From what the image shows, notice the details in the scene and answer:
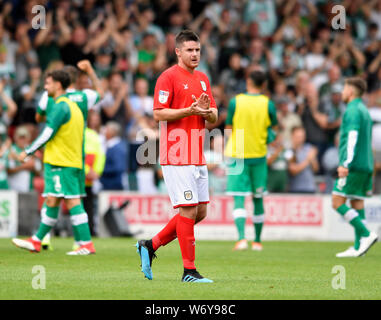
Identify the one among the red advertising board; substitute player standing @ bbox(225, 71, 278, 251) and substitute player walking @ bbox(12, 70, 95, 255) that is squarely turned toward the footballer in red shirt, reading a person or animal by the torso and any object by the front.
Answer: the red advertising board

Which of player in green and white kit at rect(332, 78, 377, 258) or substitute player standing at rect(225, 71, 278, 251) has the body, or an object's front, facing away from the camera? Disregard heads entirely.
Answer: the substitute player standing

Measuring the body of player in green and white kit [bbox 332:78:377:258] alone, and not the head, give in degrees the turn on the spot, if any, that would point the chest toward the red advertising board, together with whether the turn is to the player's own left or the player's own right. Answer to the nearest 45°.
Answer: approximately 45° to the player's own right

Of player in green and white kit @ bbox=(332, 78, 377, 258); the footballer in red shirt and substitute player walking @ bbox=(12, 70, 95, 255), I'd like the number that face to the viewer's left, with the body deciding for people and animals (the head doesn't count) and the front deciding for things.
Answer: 2

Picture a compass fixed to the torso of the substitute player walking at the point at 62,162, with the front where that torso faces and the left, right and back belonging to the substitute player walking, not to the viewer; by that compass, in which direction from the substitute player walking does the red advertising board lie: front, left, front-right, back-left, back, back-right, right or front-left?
back-right

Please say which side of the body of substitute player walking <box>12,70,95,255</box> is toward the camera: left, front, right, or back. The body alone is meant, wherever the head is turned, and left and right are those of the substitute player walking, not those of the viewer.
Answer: left

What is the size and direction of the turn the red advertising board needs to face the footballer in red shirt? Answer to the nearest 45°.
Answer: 0° — it already faces them

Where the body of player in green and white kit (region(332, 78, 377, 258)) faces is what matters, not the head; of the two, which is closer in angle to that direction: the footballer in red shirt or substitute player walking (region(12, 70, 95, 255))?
the substitute player walking

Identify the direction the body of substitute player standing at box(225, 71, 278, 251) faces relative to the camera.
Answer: away from the camera

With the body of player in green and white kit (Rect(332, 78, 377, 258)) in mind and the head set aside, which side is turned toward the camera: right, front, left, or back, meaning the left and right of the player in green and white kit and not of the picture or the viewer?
left

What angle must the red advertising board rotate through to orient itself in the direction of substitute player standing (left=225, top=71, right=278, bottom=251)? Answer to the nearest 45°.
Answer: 0° — it already faces them

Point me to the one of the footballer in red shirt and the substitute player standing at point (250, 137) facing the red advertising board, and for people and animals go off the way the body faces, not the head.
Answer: the substitute player standing

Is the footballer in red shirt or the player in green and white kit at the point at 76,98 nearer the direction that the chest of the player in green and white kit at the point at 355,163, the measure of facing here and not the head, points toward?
the player in green and white kit
